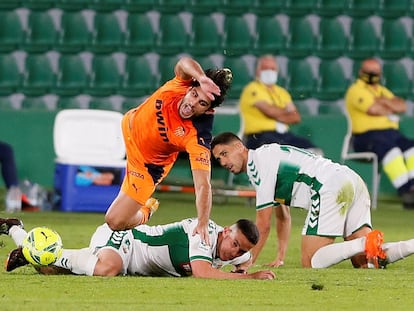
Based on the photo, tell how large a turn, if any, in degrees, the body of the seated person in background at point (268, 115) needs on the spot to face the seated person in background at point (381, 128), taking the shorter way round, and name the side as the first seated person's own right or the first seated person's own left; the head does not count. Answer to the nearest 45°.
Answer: approximately 45° to the first seated person's own left

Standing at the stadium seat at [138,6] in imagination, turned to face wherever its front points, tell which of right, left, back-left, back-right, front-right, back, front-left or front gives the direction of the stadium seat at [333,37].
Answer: left

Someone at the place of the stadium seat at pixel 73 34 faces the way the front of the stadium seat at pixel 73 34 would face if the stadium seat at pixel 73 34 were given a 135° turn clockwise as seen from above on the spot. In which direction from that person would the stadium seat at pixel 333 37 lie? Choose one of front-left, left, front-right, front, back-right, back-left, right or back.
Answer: back-right

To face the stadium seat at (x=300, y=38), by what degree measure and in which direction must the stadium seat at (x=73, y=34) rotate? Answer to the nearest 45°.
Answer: approximately 90° to its left

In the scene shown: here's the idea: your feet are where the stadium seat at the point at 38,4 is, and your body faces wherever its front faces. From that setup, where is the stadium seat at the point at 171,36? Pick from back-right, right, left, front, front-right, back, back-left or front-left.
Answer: left

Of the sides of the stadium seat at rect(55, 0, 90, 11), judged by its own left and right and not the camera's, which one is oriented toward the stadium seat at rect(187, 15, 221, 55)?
left

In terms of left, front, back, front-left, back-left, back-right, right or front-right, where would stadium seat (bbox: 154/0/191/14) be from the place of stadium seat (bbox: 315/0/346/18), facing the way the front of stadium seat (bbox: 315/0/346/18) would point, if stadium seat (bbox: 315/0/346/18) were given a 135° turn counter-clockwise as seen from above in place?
back-left

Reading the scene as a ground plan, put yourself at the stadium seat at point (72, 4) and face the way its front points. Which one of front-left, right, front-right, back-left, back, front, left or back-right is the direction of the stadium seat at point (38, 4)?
right

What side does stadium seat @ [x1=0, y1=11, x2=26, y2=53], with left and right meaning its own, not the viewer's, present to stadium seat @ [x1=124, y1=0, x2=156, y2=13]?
left
